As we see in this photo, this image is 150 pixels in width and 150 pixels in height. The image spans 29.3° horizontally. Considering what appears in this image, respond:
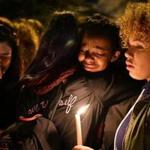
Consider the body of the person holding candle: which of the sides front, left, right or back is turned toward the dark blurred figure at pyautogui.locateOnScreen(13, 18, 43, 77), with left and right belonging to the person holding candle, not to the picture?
right

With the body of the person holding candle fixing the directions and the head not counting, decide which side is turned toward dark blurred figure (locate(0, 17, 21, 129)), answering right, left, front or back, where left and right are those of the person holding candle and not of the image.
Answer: right

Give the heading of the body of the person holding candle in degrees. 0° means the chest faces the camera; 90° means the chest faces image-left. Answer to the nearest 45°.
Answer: approximately 45°
